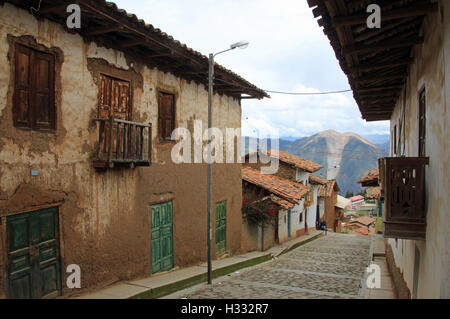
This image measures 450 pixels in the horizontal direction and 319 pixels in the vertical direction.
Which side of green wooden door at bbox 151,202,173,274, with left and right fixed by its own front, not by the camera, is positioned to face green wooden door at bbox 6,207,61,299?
right

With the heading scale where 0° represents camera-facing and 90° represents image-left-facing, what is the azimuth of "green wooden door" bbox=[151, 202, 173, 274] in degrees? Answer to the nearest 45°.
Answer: approximately 315°
